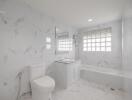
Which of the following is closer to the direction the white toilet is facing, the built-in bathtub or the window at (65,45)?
the built-in bathtub

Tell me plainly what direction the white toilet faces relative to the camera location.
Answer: facing the viewer and to the right of the viewer

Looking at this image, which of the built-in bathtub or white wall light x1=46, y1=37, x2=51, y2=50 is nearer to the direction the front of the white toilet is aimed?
the built-in bathtub

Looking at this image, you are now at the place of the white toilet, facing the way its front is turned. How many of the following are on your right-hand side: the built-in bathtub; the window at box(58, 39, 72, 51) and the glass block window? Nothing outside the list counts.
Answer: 0

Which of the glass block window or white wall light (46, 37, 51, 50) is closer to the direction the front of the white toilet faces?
the glass block window

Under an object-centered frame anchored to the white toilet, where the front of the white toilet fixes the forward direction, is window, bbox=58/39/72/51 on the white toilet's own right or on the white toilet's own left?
on the white toilet's own left

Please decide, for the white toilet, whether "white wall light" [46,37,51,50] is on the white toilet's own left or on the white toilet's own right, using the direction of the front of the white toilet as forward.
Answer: on the white toilet's own left

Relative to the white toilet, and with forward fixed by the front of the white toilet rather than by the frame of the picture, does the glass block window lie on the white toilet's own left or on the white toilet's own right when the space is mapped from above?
on the white toilet's own left

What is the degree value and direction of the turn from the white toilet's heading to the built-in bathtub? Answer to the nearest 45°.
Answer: approximately 45° to its left

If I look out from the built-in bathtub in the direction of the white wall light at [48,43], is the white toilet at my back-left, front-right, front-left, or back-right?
front-left

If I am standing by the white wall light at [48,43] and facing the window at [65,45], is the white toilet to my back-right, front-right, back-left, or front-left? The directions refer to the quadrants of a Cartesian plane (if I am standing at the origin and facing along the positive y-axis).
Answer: back-right
